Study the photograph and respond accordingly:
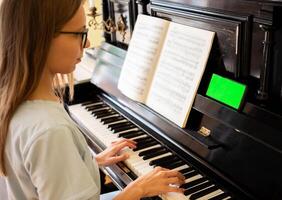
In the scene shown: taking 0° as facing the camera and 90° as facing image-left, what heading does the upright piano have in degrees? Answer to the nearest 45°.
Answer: approximately 45°

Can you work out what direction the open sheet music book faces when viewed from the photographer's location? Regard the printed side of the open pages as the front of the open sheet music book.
facing the viewer and to the left of the viewer

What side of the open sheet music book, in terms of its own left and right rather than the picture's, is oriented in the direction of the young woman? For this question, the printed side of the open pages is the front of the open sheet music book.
front

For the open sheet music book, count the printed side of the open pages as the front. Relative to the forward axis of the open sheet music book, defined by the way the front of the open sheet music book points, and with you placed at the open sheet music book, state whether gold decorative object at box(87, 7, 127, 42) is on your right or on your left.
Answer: on your right

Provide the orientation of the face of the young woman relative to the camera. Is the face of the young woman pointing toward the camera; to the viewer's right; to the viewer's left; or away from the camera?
to the viewer's right

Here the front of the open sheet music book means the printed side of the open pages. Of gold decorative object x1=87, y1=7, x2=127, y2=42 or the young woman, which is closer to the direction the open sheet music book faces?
the young woman

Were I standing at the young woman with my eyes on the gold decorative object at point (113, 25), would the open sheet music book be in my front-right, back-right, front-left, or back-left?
front-right

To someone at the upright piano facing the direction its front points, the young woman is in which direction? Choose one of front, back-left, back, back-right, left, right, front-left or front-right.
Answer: front
